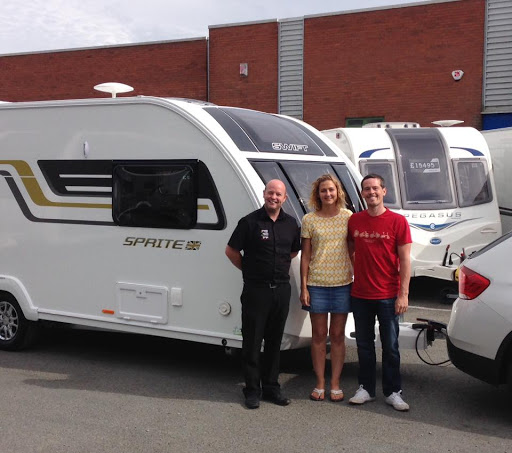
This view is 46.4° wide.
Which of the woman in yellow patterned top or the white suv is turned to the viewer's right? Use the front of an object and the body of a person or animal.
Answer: the white suv

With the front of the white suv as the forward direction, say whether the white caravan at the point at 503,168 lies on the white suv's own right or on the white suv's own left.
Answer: on the white suv's own left

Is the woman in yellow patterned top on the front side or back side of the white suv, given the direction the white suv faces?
on the back side

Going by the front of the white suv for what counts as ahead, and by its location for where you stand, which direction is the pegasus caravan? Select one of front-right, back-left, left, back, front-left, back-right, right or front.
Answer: left

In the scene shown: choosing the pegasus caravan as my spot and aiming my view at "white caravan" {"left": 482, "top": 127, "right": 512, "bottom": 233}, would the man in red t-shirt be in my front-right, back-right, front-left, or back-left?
back-right

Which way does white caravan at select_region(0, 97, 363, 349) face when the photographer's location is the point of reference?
facing the viewer and to the right of the viewer

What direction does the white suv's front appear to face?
to the viewer's right

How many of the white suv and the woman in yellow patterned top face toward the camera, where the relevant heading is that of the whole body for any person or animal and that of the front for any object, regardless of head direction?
1

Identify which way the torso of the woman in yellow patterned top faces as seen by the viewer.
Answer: toward the camera

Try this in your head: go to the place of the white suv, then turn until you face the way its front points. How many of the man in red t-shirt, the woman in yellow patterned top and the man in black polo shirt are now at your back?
3

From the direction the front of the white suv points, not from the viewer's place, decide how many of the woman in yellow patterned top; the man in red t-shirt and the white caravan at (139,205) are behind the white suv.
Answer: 3

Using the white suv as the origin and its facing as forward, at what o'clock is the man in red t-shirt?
The man in red t-shirt is roughly at 6 o'clock from the white suv.

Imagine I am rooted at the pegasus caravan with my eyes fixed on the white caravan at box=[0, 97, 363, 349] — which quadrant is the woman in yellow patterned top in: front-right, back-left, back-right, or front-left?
front-left
